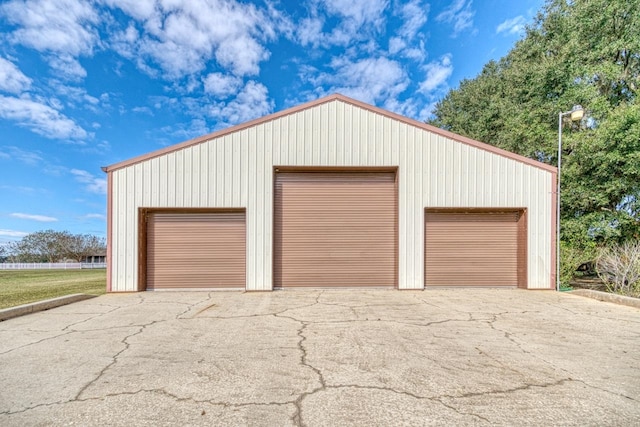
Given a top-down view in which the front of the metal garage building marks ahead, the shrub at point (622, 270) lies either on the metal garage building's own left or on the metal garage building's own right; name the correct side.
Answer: on the metal garage building's own left

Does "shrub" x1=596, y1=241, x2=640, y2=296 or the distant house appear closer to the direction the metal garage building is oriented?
the shrub

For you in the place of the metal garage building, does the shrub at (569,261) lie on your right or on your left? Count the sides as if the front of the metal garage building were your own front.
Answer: on your left

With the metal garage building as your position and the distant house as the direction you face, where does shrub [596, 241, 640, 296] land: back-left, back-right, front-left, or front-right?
back-right

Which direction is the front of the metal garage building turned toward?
toward the camera
